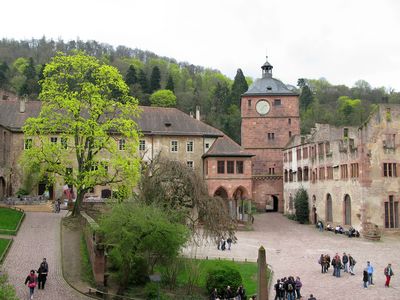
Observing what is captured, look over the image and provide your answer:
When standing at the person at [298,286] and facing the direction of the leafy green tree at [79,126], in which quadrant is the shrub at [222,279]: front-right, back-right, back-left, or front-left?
front-left

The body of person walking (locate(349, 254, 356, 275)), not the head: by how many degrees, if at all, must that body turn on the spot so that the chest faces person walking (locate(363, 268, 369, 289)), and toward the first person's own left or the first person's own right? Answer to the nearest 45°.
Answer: approximately 90° to the first person's own left

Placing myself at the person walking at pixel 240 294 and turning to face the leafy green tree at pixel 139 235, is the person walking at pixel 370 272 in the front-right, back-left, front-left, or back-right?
back-right
